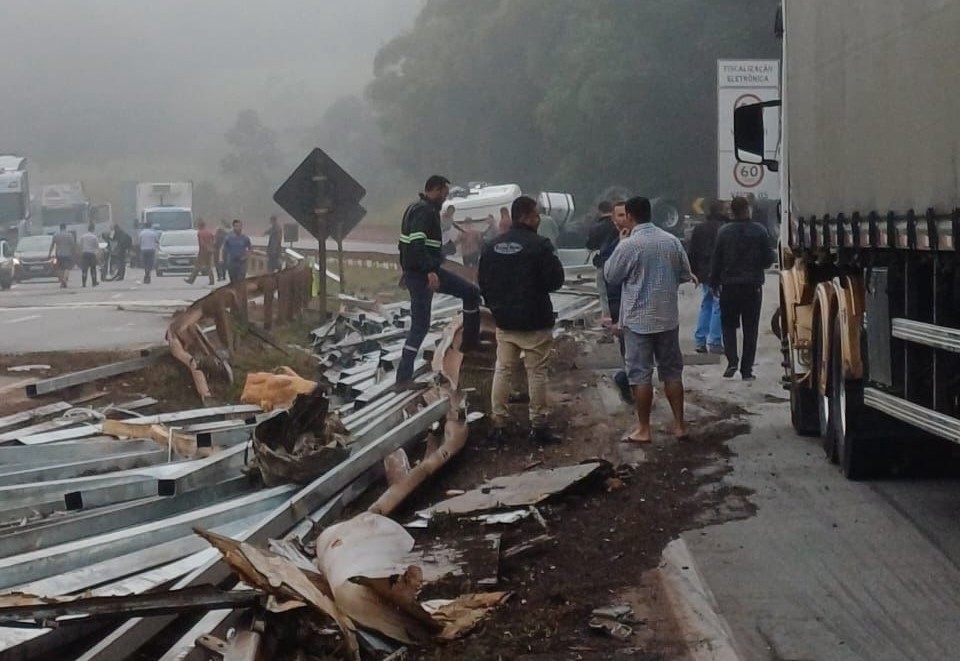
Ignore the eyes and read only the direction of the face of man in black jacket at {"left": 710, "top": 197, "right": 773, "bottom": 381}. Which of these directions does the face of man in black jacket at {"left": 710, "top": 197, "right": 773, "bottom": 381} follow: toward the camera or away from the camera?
away from the camera

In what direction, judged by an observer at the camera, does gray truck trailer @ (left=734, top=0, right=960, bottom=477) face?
facing away from the viewer and to the left of the viewer

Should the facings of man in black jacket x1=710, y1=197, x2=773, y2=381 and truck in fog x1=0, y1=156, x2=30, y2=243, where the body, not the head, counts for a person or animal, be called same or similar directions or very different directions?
very different directions

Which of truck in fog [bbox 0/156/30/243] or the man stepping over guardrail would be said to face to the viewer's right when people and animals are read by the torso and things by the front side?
the man stepping over guardrail

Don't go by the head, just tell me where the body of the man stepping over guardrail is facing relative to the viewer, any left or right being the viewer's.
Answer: facing to the right of the viewer

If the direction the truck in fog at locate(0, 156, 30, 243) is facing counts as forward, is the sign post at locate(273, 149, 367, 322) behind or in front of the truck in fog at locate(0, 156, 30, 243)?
in front

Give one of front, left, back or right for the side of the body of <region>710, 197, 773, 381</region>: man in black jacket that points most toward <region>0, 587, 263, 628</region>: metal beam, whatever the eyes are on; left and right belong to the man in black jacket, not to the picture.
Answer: back

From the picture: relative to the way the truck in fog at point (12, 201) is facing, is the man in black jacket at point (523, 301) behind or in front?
in front

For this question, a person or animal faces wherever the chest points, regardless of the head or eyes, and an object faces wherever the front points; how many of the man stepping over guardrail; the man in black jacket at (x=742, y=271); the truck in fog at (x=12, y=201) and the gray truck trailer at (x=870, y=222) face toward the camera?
1

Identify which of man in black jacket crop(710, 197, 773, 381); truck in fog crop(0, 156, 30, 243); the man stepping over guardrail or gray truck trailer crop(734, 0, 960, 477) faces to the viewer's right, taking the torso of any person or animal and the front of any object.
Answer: the man stepping over guardrail

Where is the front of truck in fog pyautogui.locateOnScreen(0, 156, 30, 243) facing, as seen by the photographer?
facing the viewer

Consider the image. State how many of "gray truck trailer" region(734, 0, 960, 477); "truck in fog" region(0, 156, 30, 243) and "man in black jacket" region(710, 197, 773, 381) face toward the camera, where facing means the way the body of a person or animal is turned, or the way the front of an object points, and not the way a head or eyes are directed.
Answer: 1

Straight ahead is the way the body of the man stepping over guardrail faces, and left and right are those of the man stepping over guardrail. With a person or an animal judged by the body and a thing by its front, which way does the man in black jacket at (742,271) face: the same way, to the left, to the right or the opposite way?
to the left

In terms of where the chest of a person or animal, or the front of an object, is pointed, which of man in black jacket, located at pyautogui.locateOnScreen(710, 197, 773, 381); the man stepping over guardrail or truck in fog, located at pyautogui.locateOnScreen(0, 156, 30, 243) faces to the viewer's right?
the man stepping over guardrail

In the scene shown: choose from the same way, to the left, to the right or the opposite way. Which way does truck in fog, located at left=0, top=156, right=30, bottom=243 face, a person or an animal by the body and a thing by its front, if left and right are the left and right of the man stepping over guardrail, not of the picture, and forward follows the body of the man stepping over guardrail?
to the right

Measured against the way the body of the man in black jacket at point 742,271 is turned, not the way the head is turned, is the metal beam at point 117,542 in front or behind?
behind

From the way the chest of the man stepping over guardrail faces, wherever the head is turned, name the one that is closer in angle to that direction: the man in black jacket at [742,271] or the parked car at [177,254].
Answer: the man in black jacket

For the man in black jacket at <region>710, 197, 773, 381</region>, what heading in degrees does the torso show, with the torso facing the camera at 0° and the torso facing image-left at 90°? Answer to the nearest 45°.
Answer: approximately 180°

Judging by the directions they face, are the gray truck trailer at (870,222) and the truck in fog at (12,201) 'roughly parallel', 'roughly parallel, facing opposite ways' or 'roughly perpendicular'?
roughly parallel, facing opposite ways
